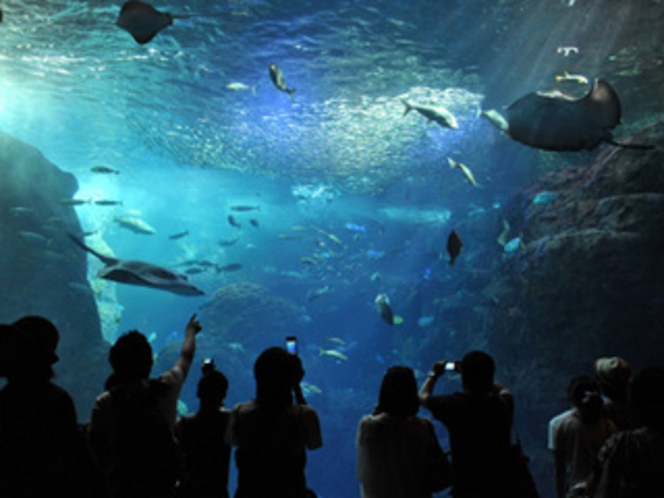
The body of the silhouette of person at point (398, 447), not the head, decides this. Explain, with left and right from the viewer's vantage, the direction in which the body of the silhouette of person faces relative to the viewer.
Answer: facing away from the viewer

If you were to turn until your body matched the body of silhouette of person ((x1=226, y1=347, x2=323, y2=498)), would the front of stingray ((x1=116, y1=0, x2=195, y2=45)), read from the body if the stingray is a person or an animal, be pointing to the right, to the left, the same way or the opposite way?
to the left

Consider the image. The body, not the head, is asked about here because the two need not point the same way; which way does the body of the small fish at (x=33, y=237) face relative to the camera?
to the viewer's left

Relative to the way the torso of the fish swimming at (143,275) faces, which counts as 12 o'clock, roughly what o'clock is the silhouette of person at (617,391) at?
The silhouette of person is roughly at 1 o'clock from the fish swimming.

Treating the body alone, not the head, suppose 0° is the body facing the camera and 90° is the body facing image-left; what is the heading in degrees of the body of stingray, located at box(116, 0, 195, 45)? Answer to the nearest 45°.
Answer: approximately 90°

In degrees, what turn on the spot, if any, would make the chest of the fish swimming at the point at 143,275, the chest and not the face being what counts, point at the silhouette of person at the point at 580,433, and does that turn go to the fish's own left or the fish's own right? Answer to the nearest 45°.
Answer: approximately 45° to the fish's own right

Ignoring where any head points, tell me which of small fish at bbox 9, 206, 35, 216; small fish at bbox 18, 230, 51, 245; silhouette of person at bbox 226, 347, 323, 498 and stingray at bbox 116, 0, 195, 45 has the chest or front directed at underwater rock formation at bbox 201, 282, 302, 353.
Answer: the silhouette of person
